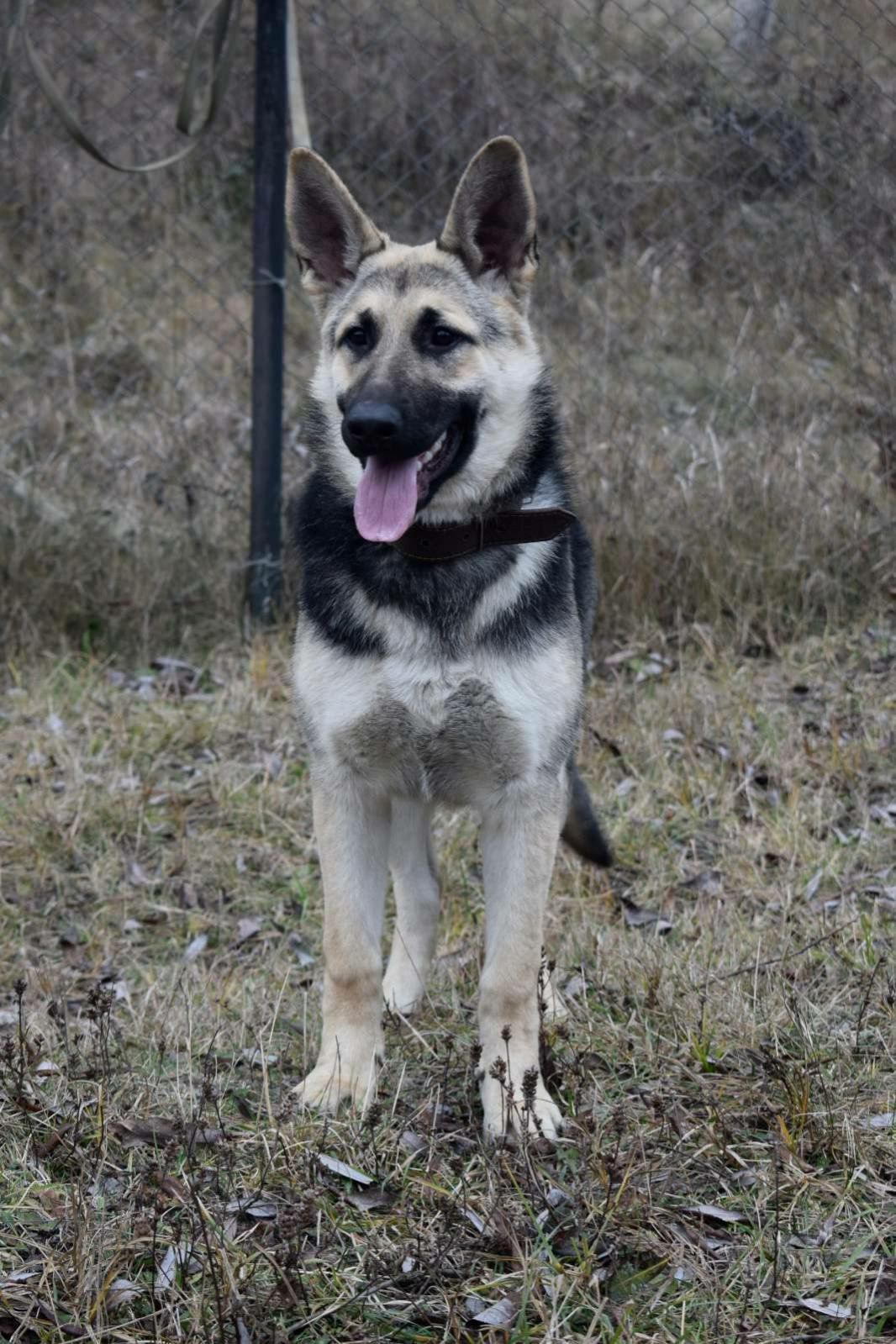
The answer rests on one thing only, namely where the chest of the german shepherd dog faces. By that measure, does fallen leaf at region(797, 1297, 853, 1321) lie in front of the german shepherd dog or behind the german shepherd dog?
in front

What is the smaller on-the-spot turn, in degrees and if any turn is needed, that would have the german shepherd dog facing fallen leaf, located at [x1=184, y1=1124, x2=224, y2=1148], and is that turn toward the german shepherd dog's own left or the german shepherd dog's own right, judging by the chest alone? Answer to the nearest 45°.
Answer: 0° — it already faces it

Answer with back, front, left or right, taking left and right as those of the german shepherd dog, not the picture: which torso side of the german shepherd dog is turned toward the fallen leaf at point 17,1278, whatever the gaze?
front

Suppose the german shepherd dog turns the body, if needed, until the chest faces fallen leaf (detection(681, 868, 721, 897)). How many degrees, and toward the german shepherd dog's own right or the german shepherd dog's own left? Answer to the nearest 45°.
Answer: approximately 135° to the german shepherd dog's own left

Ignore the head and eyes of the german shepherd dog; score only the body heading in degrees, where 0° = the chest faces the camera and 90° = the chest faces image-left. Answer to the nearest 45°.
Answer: approximately 0°

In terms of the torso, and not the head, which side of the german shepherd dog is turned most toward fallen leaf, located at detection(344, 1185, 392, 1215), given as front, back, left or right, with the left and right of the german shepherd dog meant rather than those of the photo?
front
